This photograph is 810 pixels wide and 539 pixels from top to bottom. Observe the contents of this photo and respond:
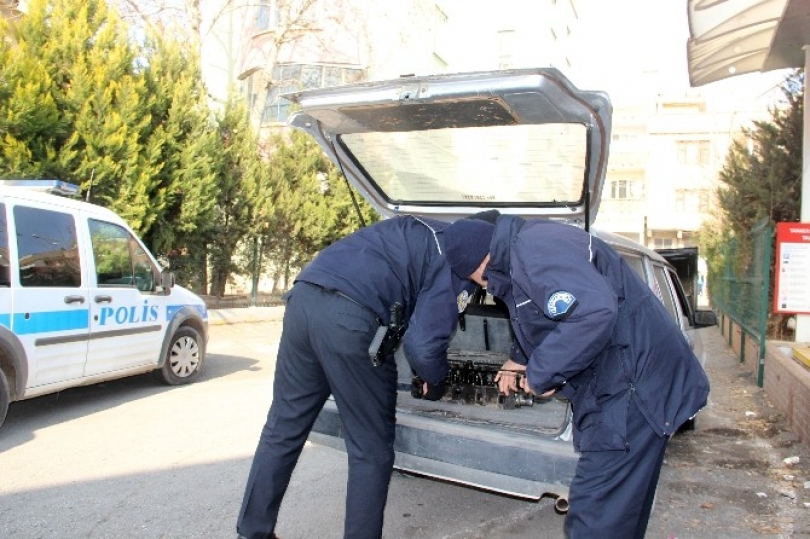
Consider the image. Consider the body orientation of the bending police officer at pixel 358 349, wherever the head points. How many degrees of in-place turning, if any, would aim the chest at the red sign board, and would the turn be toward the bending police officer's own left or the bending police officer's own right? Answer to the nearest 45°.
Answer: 0° — they already face it

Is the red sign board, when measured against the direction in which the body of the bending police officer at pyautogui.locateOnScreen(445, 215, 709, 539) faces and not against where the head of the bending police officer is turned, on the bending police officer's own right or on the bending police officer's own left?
on the bending police officer's own right

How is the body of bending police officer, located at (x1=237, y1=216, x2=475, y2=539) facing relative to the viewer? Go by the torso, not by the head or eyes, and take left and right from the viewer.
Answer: facing away from the viewer and to the right of the viewer

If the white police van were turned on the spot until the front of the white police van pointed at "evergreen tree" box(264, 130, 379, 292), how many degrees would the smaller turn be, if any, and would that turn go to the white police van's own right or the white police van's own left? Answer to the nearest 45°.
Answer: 0° — it already faces it

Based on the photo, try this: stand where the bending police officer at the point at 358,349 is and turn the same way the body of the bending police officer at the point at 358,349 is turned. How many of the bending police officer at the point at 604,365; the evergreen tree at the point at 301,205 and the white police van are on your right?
1

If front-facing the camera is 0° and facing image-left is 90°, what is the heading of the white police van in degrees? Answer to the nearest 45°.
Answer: approximately 225°

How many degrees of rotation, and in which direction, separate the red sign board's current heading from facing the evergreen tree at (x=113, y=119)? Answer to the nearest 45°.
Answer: approximately 90° to its right

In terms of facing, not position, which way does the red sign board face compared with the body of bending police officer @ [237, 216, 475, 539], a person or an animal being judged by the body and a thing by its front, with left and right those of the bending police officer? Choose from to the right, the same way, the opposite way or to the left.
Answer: the opposite way

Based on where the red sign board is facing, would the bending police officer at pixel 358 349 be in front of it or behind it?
in front

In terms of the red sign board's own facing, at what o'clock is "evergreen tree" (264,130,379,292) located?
The evergreen tree is roughly at 4 o'clock from the red sign board.
